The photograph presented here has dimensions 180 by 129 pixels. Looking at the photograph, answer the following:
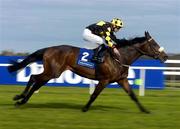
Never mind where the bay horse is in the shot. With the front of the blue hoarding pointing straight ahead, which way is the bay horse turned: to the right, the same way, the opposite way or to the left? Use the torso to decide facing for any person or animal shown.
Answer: to the left

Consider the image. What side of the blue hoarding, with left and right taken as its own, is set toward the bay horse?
front

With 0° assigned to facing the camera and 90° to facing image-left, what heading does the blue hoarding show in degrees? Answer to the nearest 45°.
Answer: approximately 0°

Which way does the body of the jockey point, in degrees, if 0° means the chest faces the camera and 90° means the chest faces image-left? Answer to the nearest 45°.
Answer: approximately 270°

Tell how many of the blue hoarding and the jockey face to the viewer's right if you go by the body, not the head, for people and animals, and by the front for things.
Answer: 1

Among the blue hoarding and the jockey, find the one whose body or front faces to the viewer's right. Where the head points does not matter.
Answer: the jockey

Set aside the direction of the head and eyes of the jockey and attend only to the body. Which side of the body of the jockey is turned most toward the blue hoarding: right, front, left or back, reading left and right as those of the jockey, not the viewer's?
left

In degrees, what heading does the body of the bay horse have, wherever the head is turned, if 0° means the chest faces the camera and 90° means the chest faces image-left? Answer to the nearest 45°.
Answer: approximately 270°

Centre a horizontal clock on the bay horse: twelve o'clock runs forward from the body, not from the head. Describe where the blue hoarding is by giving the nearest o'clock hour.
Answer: The blue hoarding is roughly at 9 o'clock from the bay horse.
